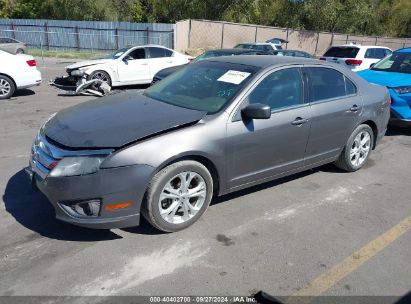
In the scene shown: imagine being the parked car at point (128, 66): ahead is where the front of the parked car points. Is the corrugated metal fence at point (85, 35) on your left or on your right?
on your right

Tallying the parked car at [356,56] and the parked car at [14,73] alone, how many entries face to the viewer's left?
1

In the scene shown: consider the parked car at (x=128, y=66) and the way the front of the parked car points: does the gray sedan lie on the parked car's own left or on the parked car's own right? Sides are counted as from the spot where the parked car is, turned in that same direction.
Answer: on the parked car's own left

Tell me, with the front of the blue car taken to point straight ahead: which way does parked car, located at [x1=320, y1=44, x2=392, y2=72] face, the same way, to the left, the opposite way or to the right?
the opposite way

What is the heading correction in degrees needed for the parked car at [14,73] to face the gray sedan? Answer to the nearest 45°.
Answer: approximately 90° to its left

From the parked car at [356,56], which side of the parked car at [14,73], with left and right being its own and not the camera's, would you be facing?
back

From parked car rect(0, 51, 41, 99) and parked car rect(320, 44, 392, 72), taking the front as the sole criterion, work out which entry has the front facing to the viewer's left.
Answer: parked car rect(0, 51, 41, 99)

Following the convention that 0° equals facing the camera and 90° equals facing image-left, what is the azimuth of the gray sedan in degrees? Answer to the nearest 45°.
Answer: approximately 45°

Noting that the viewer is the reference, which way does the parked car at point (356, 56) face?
facing away from the viewer and to the right of the viewer

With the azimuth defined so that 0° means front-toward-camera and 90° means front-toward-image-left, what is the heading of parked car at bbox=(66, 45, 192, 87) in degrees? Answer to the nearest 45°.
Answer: approximately 45°

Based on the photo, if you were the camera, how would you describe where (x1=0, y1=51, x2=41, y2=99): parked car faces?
facing to the left of the viewer
